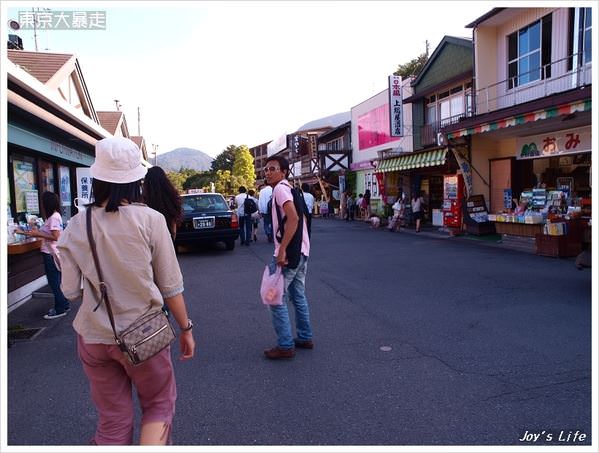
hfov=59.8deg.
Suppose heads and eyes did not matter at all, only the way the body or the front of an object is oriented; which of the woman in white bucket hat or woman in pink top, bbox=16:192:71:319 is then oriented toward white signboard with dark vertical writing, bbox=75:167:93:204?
the woman in white bucket hat

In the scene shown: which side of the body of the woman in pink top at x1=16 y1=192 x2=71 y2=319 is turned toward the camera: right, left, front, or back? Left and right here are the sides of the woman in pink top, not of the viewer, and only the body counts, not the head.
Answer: left

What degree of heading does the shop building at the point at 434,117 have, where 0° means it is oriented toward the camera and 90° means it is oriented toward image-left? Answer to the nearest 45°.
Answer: approximately 45°

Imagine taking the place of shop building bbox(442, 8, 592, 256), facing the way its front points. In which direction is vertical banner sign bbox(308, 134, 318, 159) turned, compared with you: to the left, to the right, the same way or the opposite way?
to the left

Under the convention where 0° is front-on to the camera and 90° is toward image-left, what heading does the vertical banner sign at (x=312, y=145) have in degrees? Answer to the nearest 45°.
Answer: approximately 0°

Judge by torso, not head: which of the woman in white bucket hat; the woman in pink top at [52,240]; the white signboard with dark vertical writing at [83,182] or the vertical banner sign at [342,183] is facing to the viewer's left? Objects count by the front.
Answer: the woman in pink top

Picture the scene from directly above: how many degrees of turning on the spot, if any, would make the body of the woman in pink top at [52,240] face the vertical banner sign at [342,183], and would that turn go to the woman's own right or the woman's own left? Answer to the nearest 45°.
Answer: approximately 135° to the woman's own right

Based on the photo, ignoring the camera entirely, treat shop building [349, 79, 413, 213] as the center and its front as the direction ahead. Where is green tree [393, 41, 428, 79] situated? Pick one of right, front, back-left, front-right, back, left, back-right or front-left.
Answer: back-right

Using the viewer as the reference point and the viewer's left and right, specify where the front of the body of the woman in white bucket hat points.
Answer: facing away from the viewer

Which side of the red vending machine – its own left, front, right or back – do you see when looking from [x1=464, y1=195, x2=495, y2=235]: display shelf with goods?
left

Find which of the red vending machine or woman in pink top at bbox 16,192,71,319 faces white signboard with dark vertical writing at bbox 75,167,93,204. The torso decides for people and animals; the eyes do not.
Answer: the red vending machine
